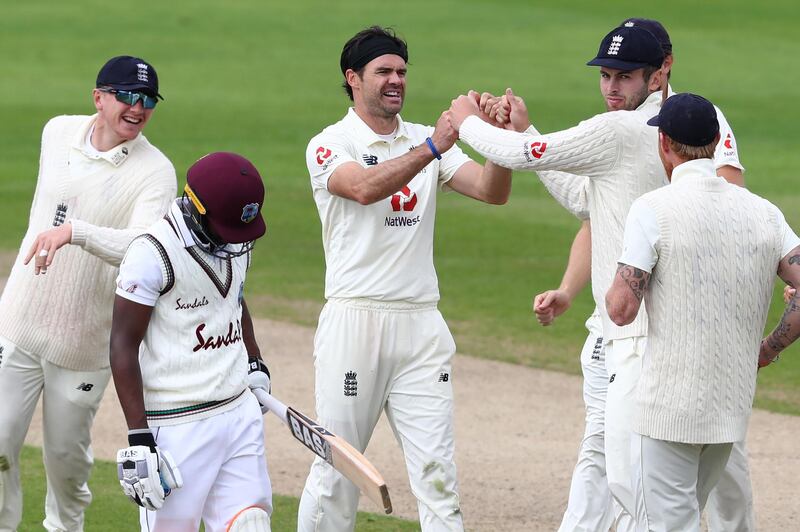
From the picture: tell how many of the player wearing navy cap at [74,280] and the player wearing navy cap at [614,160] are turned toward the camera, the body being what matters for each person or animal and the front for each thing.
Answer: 1

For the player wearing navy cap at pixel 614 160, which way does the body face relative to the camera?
to the viewer's left

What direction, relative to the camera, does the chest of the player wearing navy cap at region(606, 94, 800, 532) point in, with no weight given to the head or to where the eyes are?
away from the camera

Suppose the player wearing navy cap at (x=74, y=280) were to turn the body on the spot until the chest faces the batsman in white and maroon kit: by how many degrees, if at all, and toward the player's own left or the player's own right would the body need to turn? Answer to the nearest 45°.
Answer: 0° — they already face them

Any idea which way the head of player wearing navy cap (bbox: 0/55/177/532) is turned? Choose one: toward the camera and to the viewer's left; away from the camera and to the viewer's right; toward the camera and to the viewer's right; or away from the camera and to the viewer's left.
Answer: toward the camera and to the viewer's right

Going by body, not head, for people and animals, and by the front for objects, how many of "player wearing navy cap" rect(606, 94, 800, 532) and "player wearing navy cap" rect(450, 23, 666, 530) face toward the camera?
0

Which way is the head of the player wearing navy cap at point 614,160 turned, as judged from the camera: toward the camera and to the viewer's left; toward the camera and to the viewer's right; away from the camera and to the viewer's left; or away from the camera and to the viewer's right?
toward the camera and to the viewer's left

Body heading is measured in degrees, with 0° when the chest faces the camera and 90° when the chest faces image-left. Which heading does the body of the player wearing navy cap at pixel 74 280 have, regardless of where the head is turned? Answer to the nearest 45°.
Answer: approximately 0°

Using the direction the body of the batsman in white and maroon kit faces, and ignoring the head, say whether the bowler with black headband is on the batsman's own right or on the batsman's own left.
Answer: on the batsman's own left

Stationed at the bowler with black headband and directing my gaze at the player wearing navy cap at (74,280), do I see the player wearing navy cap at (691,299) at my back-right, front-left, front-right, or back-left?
back-left
